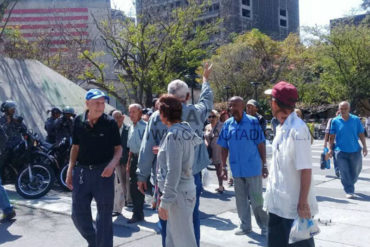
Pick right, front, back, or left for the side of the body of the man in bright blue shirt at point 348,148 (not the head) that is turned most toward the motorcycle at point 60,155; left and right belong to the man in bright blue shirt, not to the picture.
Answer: right

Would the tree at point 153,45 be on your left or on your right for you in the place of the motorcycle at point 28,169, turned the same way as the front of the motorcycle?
on your left

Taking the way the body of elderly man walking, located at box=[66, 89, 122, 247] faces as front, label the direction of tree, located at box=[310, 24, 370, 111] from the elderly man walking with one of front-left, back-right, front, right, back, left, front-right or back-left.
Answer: back-left

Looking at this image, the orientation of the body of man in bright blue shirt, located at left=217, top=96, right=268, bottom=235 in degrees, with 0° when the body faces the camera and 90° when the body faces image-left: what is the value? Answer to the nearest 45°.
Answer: approximately 45°

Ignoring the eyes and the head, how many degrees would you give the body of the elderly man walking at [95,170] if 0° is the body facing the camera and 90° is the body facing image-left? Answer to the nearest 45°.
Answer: approximately 0°

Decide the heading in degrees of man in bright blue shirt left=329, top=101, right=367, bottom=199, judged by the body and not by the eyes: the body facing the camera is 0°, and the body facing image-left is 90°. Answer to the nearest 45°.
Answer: approximately 0°

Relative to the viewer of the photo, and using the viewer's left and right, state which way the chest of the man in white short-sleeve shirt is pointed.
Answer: facing to the left of the viewer

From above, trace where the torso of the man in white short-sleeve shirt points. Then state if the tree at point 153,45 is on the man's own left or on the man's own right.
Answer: on the man's own right
